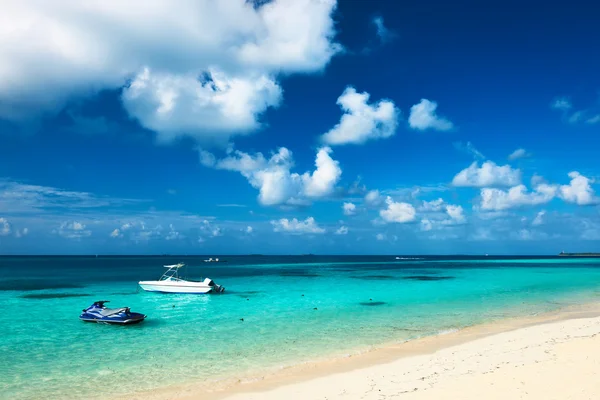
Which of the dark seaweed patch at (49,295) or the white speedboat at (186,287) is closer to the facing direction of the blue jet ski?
the dark seaweed patch

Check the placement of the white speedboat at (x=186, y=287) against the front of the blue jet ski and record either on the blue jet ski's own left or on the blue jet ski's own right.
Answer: on the blue jet ski's own right

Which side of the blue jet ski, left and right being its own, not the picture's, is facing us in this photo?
left

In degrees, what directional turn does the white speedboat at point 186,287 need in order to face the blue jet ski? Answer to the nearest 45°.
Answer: approximately 90° to its left

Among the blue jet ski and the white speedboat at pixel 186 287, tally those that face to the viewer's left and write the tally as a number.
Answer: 2

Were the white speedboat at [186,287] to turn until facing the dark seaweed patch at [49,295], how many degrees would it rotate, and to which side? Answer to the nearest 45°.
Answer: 0° — it already faces it

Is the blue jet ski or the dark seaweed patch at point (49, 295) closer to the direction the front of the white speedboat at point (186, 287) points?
the dark seaweed patch

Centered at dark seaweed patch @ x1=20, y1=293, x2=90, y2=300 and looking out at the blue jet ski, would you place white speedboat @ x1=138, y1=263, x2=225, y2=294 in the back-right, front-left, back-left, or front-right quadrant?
front-left

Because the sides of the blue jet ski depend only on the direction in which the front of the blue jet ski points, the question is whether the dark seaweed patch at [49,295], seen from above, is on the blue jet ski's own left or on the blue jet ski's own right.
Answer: on the blue jet ski's own right

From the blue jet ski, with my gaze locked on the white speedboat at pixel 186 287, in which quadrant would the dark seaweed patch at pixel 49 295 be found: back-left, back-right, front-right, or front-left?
front-left

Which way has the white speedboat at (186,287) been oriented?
to the viewer's left
